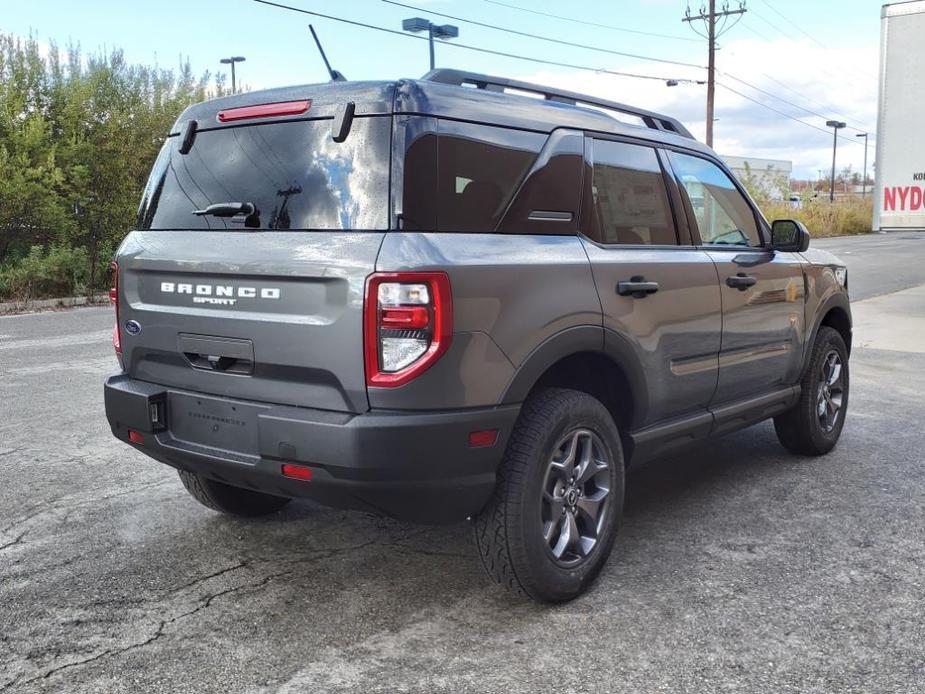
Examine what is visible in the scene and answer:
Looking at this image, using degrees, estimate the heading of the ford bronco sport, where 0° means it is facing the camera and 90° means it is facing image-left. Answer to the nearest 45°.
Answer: approximately 225°

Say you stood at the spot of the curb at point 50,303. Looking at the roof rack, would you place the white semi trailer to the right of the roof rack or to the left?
left

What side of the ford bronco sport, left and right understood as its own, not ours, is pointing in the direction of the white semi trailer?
front

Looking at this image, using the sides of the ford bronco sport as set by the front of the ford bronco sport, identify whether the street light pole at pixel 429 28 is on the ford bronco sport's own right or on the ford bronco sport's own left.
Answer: on the ford bronco sport's own left

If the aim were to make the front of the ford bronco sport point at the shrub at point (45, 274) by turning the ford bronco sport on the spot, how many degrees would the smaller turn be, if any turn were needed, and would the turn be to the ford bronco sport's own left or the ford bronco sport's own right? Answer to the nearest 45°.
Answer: approximately 90° to the ford bronco sport's own left

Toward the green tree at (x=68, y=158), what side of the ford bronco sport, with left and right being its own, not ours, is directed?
left

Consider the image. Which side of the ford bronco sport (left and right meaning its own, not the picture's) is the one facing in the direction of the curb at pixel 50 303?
left

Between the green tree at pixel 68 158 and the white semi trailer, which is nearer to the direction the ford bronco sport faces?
the white semi trailer
